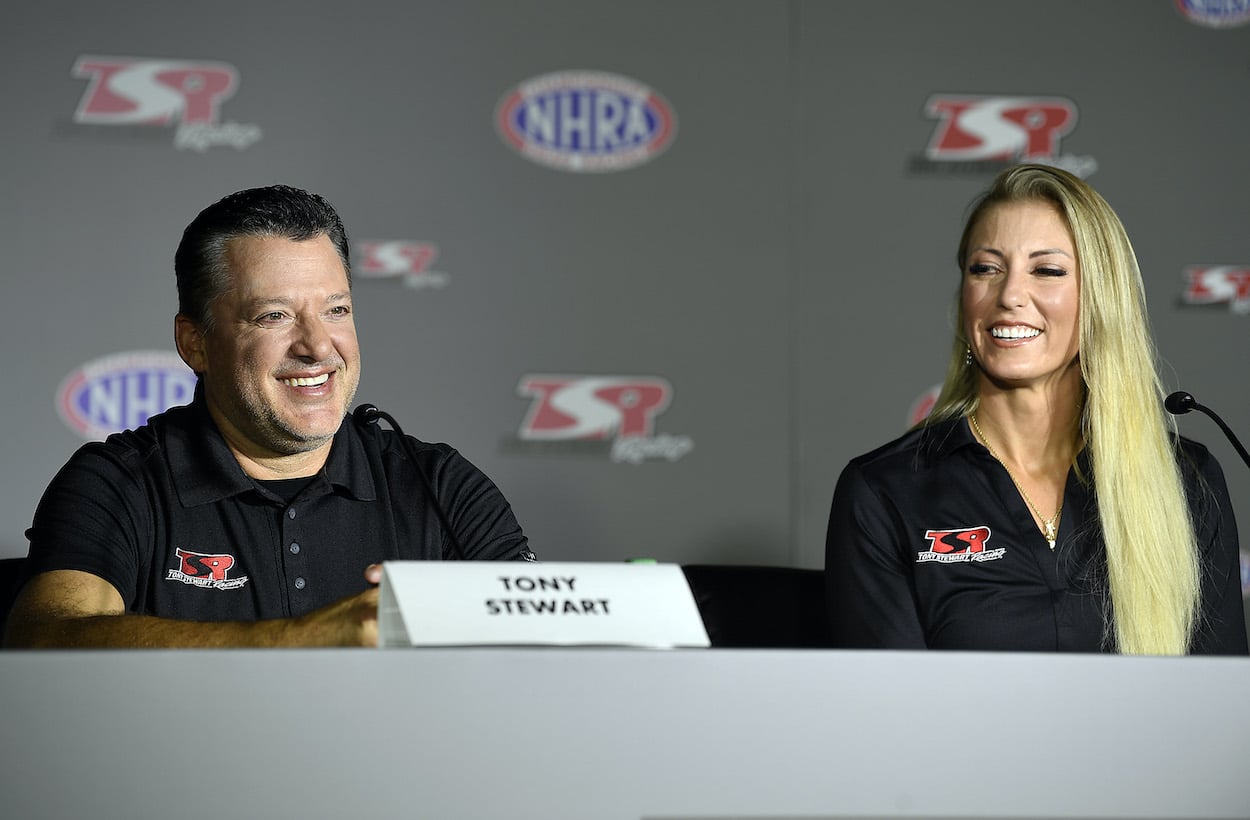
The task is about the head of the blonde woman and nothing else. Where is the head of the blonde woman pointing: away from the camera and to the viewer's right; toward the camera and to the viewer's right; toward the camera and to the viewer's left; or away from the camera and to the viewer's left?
toward the camera and to the viewer's left

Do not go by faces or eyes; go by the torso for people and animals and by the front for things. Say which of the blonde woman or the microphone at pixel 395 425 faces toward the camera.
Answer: the blonde woman

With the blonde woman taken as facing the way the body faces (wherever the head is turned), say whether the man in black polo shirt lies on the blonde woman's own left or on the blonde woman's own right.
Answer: on the blonde woman's own right

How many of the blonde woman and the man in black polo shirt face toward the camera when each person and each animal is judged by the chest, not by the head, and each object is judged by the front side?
2

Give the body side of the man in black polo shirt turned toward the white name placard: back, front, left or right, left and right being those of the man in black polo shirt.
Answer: front

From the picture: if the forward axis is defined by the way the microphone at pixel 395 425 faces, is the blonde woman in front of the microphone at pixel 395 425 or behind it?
behind

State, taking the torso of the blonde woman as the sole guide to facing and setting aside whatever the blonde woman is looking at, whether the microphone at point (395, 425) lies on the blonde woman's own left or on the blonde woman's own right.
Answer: on the blonde woman's own right

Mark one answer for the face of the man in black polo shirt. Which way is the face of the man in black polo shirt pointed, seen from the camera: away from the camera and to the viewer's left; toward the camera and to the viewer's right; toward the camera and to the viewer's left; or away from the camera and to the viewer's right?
toward the camera and to the viewer's right

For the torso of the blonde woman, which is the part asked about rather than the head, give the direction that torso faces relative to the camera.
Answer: toward the camera

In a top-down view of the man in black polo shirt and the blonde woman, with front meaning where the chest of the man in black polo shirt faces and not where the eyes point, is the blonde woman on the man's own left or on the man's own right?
on the man's own left

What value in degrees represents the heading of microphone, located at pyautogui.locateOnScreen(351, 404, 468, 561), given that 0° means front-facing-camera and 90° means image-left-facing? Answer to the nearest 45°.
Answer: approximately 90°
